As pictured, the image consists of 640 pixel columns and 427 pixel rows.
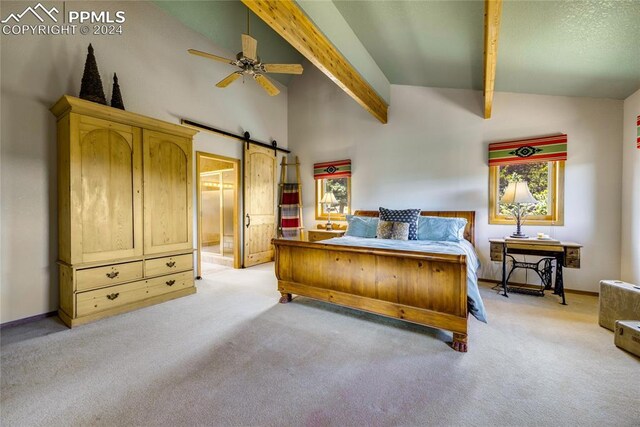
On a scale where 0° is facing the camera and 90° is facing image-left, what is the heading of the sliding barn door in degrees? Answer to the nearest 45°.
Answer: approximately 315°

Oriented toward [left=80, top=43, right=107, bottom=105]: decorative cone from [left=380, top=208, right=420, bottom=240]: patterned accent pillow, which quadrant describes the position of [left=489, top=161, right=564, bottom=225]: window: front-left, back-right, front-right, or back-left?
back-left

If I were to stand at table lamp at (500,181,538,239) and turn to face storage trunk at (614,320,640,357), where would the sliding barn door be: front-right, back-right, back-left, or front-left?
back-right

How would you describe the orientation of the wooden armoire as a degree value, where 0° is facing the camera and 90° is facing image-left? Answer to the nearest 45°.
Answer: approximately 315°

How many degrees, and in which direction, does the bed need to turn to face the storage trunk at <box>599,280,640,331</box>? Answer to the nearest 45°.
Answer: approximately 135° to its left
